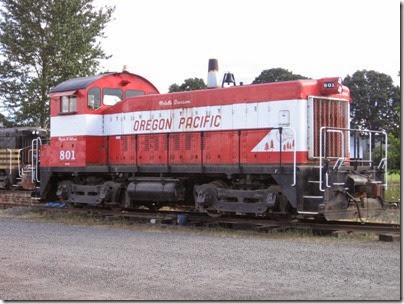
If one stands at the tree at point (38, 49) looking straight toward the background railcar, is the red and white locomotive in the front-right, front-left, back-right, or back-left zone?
front-left

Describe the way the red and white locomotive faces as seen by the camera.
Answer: facing the viewer and to the right of the viewer

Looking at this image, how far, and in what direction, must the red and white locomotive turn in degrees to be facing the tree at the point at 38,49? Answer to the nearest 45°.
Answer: approximately 180°

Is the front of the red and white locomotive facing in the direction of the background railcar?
no
